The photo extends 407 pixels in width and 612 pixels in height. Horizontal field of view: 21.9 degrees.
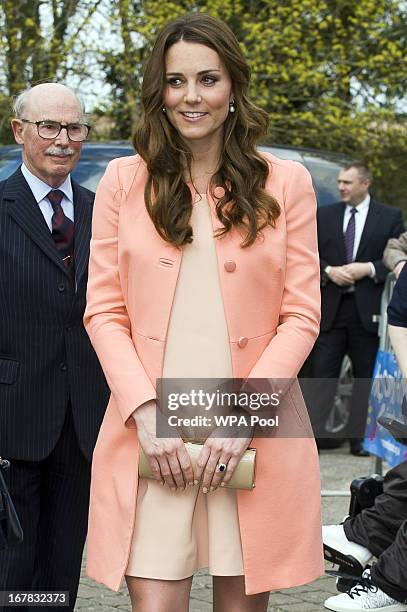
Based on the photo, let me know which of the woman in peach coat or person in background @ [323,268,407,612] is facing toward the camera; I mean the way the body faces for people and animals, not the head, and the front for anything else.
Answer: the woman in peach coat

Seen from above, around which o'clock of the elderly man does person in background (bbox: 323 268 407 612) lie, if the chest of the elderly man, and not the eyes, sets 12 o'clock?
The person in background is roughly at 10 o'clock from the elderly man.

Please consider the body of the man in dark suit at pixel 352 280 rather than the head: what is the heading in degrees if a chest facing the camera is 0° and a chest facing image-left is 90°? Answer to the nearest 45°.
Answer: approximately 45°

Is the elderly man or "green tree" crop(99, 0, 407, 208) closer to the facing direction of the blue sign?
the elderly man

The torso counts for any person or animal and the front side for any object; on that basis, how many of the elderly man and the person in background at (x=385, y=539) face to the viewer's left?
1

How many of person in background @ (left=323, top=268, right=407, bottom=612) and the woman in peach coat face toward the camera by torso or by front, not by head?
1

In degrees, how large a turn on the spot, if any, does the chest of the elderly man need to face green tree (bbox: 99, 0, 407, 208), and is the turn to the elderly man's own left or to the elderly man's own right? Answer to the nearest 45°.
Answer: approximately 135° to the elderly man's own left

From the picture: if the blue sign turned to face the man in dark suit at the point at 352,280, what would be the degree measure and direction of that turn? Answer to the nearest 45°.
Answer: approximately 135° to its right

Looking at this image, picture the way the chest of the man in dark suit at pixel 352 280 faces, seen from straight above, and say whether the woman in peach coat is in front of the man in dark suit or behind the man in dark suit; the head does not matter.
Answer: in front

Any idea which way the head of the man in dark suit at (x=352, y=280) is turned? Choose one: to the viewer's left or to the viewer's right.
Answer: to the viewer's left

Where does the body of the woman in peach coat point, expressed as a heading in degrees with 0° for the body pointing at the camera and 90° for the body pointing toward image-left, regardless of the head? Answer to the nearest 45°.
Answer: approximately 0°

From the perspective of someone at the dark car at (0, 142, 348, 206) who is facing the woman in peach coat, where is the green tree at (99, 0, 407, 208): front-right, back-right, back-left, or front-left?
back-left

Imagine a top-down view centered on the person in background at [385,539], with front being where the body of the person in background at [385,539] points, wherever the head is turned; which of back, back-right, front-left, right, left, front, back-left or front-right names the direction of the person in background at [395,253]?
right

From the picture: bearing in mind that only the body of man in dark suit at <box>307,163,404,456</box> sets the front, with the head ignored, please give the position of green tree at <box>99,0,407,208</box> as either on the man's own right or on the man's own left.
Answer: on the man's own right
